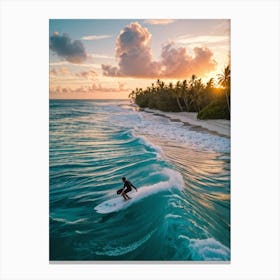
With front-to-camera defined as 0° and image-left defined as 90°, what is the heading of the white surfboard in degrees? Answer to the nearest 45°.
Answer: approximately 45°
